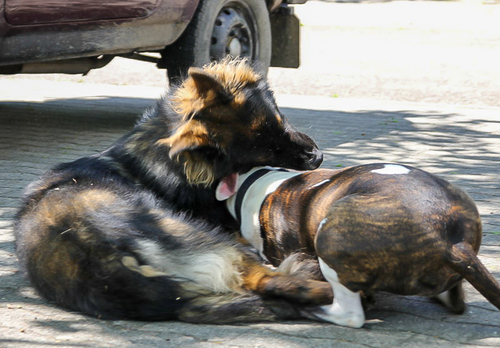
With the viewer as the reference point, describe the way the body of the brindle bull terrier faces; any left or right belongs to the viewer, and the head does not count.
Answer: facing away from the viewer and to the left of the viewer
